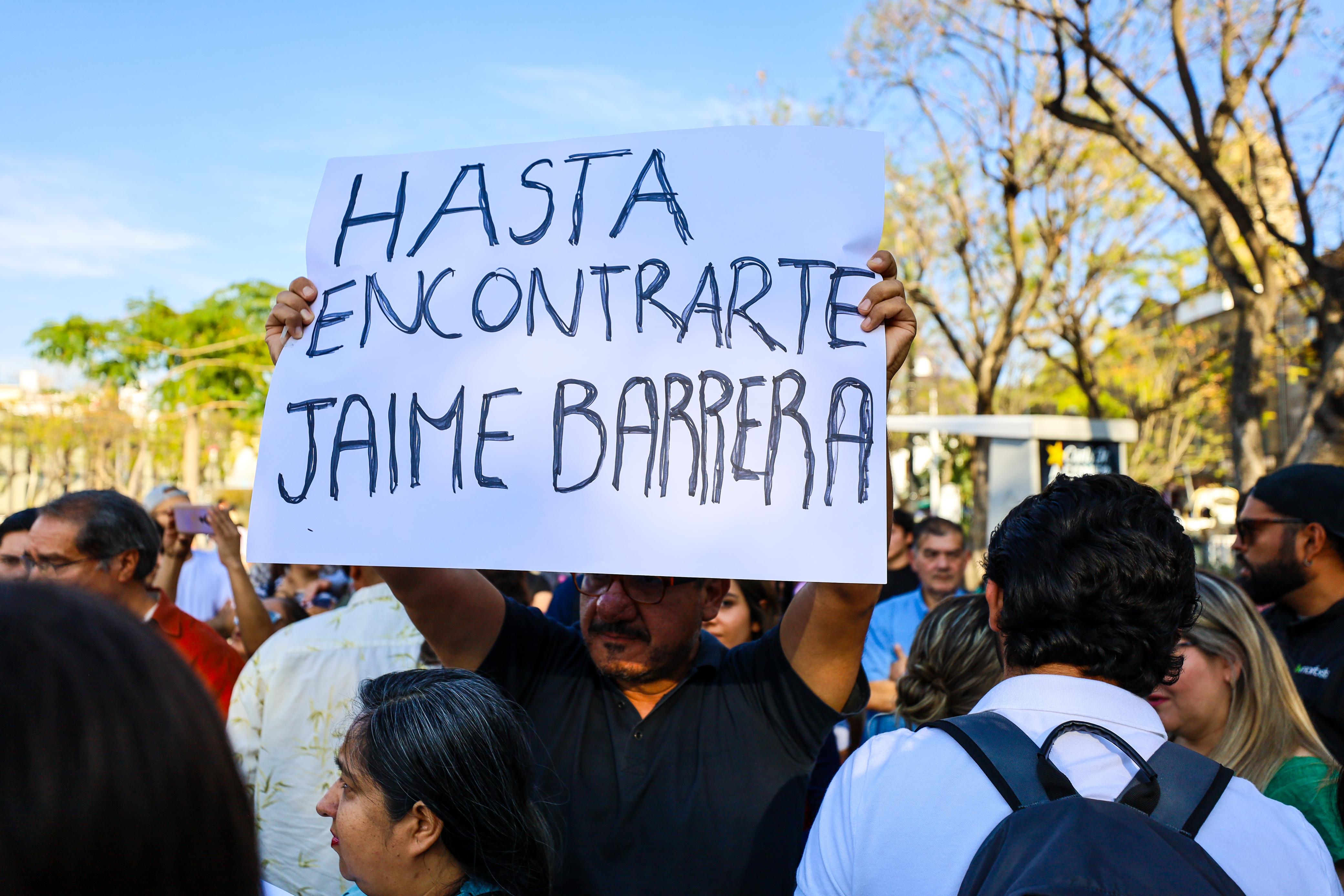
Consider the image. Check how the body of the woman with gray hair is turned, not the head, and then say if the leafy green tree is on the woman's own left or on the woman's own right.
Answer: on the woman's own right

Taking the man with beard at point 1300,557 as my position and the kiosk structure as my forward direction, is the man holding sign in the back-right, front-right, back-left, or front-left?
back-left

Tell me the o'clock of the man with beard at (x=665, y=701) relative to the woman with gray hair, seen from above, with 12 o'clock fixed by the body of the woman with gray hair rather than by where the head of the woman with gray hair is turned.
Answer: The man with beard is roughly at 5 o'clock from the woman with gray hair.

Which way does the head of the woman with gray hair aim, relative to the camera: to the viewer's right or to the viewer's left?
to the viewer's left

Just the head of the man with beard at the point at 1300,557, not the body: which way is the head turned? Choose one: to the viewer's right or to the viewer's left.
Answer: to the viewer's left

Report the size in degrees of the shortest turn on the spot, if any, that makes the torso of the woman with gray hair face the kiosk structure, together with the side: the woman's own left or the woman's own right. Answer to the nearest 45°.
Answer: approximately 135° to the woman's own right

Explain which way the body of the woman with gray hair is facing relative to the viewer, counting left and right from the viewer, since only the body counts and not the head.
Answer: facing to the left of the viewer

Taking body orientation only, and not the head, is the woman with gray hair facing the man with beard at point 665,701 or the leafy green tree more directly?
the leafy green tree

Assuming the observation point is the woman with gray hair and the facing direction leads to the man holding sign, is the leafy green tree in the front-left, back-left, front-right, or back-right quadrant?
front-left
